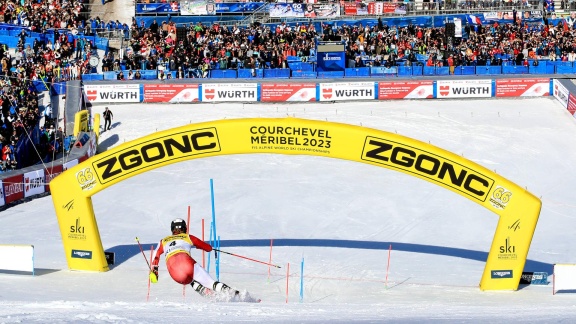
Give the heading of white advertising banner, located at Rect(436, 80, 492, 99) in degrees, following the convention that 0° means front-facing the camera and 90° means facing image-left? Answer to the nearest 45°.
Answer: approximately 0°

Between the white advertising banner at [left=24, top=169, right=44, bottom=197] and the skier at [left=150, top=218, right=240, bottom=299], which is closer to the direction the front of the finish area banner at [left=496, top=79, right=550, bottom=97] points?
the skier

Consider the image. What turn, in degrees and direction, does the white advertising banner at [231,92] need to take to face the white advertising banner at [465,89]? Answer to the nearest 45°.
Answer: approximately 90° to its left

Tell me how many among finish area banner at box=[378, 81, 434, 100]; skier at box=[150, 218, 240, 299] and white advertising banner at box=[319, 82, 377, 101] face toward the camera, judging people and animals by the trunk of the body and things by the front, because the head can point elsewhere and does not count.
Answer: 2

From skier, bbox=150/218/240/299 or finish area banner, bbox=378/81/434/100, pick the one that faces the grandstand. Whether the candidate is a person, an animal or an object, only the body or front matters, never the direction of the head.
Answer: the skier

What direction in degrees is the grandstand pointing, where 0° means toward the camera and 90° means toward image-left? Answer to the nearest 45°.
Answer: approximately 0°

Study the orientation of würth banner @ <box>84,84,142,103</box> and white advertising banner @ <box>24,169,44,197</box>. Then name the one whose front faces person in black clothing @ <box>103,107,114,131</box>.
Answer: the würth banner
